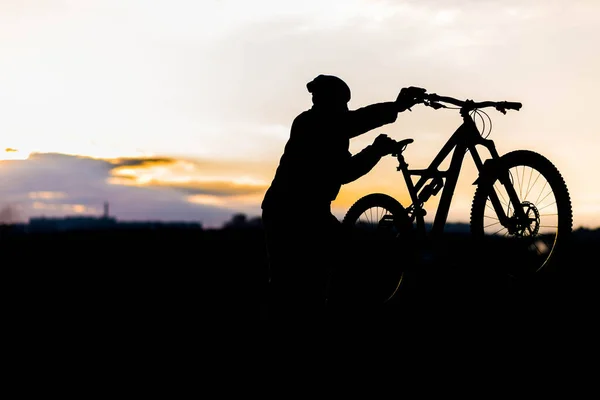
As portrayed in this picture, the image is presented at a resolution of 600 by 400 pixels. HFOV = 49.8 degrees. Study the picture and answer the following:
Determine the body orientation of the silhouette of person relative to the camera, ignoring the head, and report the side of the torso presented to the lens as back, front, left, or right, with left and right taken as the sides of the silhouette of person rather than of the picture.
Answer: right
